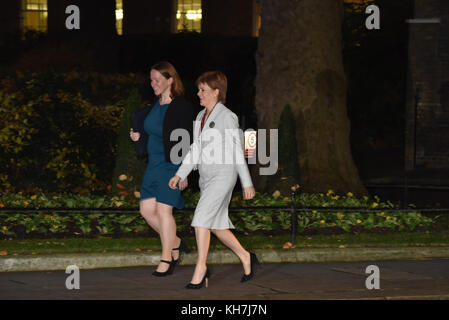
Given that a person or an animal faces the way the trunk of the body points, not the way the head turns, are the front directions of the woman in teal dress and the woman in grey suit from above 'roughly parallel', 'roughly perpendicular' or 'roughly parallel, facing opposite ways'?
roughly parallel

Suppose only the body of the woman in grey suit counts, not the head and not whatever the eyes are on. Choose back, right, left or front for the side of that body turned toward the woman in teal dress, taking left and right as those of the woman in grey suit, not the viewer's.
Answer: right

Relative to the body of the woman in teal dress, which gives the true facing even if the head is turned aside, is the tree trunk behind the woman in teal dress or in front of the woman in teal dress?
behind

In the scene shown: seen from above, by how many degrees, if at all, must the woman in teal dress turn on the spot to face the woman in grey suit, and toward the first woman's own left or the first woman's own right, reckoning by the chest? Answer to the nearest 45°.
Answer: approximately 90° to the first woman's own left

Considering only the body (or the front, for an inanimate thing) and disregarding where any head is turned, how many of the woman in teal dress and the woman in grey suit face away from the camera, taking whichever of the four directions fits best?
0
